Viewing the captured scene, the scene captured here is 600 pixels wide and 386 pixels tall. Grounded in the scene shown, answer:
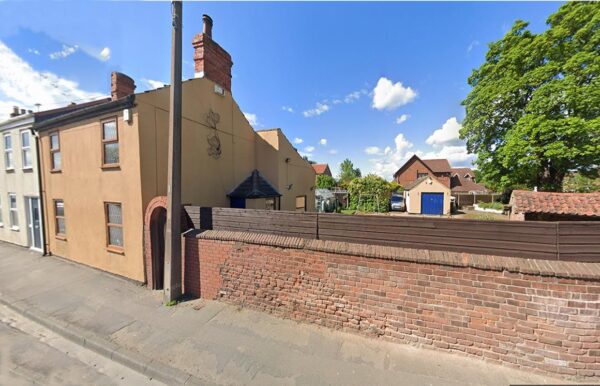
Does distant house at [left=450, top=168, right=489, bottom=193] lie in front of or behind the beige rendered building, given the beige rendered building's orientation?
behind

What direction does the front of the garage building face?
toward the camera

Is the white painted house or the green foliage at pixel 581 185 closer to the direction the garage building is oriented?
the white painted house

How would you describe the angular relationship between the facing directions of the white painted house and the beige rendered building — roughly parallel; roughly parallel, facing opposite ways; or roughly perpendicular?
roughly parallel

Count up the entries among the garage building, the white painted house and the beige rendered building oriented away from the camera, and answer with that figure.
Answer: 0

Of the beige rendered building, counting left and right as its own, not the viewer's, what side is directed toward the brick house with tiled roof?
back

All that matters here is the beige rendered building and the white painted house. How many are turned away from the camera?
0

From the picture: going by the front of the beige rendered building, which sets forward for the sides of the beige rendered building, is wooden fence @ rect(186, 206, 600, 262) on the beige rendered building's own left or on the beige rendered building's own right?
on the beige rendered building's own left

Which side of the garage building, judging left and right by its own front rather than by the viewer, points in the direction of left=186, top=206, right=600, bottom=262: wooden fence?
front

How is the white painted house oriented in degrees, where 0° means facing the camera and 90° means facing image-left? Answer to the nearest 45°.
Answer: approximately 45°

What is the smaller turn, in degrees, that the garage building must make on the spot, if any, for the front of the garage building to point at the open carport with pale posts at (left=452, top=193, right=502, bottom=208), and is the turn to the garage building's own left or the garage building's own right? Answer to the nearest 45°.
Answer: approximately 135° to the garage building's own left

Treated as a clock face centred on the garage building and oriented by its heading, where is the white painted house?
The white painted house is roughly at 1 o'clock from the garage building.

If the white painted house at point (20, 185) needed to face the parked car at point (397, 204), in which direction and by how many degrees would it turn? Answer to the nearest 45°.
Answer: approximately 135° to its left

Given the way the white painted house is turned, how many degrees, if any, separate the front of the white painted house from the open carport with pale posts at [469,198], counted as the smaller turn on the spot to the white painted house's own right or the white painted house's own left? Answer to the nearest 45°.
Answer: approximately 135° to the white painted house's own left

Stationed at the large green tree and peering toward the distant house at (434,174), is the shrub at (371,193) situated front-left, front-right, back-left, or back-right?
front-left
